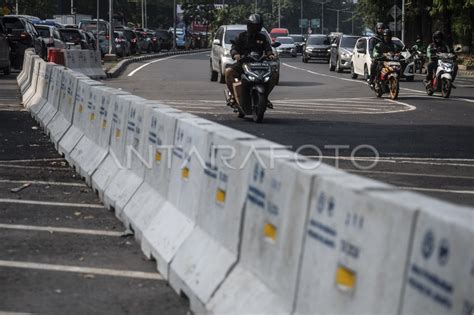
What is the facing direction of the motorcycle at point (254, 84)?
toward the camera

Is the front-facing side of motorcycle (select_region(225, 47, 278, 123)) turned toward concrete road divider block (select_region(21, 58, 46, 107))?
no

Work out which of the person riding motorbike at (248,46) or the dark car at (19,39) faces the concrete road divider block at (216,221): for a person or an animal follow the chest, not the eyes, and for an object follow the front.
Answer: the person riding motorbike

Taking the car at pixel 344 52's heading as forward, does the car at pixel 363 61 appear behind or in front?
in front

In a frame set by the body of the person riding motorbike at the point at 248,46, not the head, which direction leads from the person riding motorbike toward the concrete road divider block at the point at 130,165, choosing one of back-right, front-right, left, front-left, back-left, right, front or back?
front

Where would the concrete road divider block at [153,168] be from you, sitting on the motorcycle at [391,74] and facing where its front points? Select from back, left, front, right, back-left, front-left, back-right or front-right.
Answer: front-right

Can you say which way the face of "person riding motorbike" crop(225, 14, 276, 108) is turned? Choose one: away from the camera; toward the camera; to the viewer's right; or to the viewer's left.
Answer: toward the camera

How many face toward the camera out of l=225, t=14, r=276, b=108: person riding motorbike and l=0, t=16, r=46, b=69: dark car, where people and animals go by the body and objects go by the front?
1

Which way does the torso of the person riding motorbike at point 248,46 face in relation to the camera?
toward the camera

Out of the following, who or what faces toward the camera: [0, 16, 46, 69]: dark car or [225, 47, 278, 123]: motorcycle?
the motorcycle

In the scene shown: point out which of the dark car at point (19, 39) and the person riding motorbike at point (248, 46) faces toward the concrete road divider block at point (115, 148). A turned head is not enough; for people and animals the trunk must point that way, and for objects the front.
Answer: the person riding motorbike

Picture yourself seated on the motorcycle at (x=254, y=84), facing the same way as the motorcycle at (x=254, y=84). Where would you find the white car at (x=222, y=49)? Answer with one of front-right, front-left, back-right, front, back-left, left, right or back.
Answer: back

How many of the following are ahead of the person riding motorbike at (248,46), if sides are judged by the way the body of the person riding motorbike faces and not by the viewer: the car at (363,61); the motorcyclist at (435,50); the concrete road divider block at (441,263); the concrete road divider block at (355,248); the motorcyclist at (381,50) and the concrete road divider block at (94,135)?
3

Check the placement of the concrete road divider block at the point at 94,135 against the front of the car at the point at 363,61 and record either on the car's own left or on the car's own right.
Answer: on the car's own right

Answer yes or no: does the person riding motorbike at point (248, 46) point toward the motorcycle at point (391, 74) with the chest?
no

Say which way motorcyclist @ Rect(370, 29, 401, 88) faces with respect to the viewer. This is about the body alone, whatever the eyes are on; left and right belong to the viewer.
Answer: facing the viewer and to the right of the viewer

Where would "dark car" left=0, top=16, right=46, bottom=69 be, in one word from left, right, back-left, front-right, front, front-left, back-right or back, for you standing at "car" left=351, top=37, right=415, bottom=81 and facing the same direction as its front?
back-right
